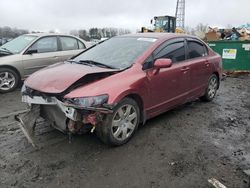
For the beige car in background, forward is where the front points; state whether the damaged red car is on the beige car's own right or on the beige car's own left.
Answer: on the beige car's own left

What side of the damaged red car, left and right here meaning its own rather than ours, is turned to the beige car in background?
right

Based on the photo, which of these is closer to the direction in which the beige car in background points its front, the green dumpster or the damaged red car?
the damaged red car

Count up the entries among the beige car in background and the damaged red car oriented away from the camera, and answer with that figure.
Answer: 0

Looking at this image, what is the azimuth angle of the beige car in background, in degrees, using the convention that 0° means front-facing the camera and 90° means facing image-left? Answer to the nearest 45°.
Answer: approximately 45°
